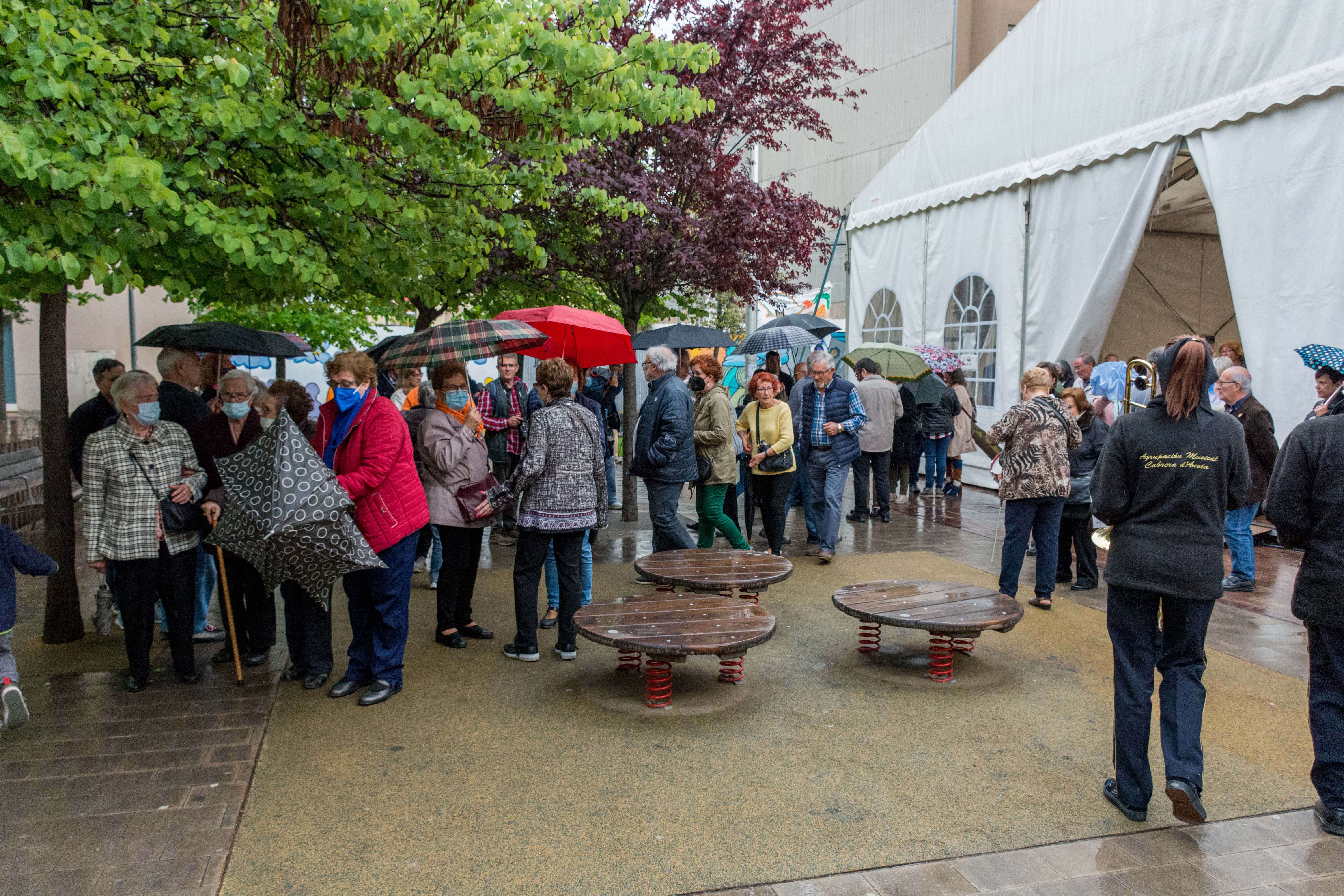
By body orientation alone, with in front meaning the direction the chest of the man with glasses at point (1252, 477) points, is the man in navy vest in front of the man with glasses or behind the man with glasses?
in front

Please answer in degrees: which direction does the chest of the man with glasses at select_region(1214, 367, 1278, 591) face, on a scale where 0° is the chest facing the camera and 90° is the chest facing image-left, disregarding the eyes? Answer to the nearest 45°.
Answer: approximately 90°

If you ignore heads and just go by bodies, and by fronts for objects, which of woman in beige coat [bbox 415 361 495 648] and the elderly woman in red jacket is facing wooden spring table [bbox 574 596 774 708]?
the woman in beige coat

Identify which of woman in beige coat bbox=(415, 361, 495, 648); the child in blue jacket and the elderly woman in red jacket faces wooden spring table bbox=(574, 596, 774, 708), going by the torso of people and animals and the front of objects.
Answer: the woman in beige coat

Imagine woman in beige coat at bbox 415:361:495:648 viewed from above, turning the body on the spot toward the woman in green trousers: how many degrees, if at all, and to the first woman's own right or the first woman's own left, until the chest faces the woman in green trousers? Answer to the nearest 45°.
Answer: approximately 90° to the first woman's own left
